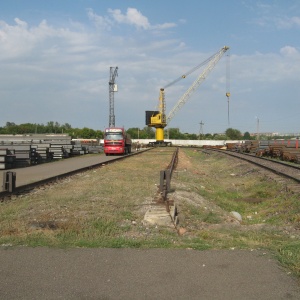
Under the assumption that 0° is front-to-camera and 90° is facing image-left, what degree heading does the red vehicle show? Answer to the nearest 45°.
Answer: approximately 0°
